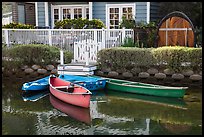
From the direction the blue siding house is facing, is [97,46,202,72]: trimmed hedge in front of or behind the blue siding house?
in front

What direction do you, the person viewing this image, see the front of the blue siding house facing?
facing the viewer

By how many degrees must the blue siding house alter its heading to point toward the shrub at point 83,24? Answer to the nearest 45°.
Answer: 0° — it already faces it

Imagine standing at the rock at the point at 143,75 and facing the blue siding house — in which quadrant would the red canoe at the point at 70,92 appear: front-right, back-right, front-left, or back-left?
back-left

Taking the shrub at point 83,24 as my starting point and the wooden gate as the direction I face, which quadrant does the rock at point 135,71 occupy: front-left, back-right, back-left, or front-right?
front-right

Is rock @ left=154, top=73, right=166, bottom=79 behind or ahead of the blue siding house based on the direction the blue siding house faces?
ahead

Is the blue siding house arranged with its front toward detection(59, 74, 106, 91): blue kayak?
yes

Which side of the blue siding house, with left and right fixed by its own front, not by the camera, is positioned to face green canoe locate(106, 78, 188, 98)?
front

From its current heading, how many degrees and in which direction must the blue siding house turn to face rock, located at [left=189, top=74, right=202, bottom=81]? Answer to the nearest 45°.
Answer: approximately 45° to its left
